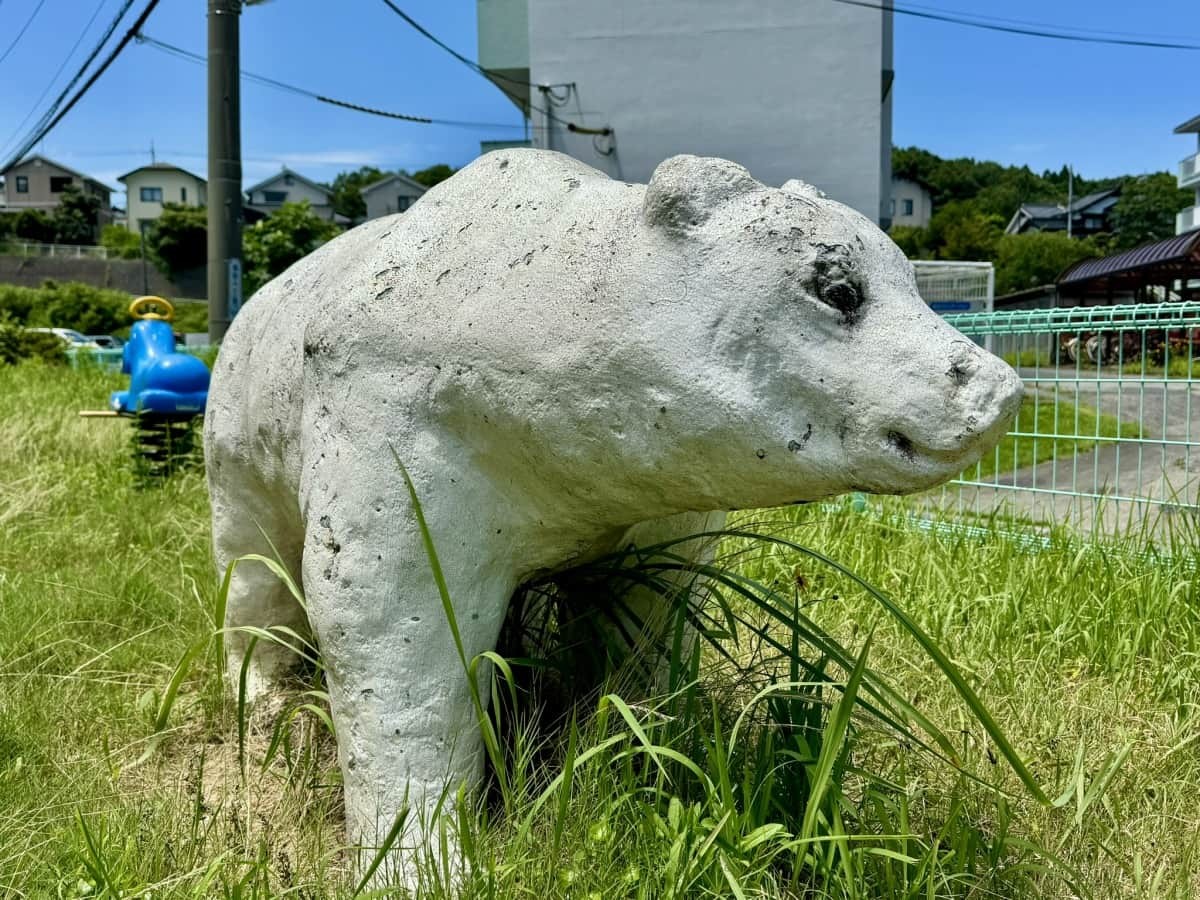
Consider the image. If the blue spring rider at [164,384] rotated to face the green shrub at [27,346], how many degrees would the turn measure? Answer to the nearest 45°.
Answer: approximately 90° to its right

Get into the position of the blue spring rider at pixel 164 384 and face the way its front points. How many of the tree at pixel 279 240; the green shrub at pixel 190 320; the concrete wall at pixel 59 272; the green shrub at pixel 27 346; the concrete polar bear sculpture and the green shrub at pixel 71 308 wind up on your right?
5

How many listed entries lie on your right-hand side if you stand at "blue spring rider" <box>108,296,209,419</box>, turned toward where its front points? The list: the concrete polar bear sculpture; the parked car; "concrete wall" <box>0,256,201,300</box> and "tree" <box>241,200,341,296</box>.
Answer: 3

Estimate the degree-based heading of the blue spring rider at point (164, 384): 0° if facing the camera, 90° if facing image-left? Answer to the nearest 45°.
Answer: approximately 90°

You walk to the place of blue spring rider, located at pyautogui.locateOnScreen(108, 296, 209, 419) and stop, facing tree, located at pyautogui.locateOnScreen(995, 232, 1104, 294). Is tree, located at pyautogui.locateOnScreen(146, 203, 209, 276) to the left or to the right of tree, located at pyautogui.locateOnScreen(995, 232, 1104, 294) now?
left

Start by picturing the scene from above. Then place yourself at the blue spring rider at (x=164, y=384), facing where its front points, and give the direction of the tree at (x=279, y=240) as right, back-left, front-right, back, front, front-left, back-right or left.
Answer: right

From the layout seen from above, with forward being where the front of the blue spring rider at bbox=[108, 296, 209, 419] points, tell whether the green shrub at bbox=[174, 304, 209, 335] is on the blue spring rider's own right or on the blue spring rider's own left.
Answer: on the blue spring rider's own right

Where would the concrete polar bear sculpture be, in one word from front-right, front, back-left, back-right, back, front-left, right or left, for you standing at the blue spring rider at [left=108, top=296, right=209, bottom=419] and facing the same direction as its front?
left
